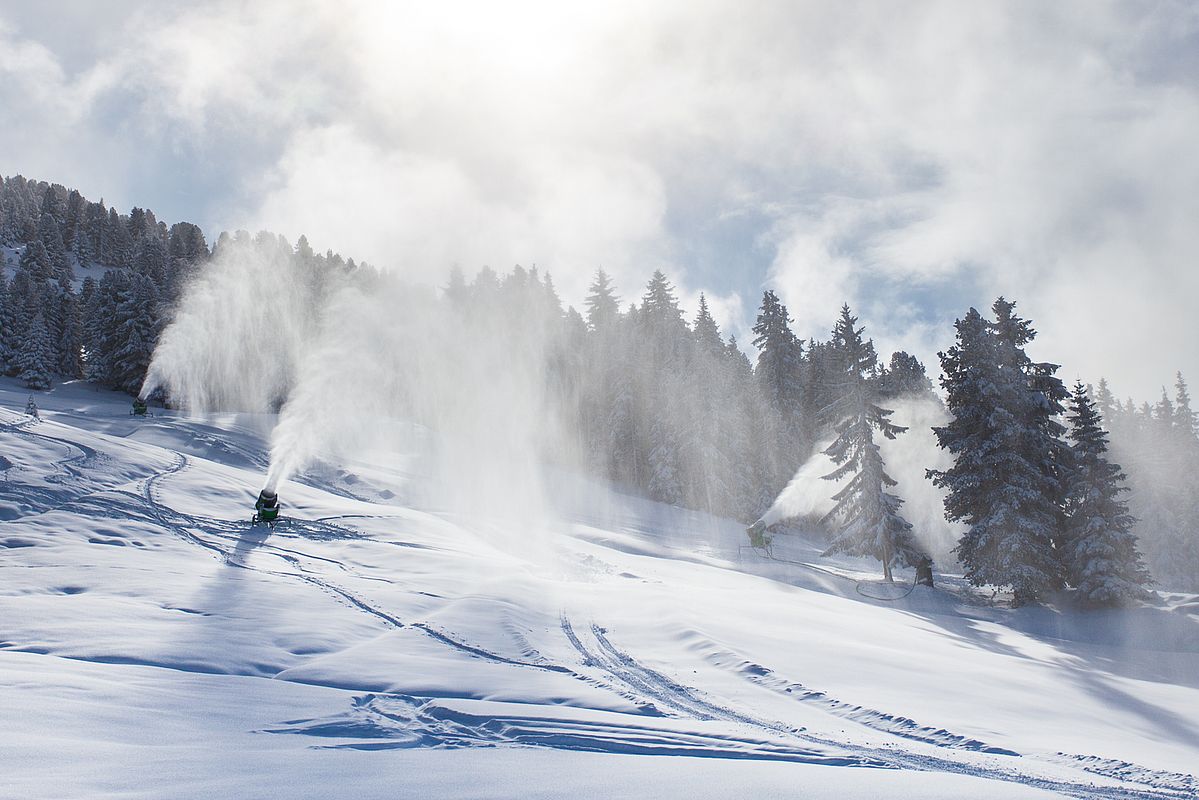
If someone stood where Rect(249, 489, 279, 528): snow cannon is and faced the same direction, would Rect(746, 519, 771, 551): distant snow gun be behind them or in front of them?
in front
